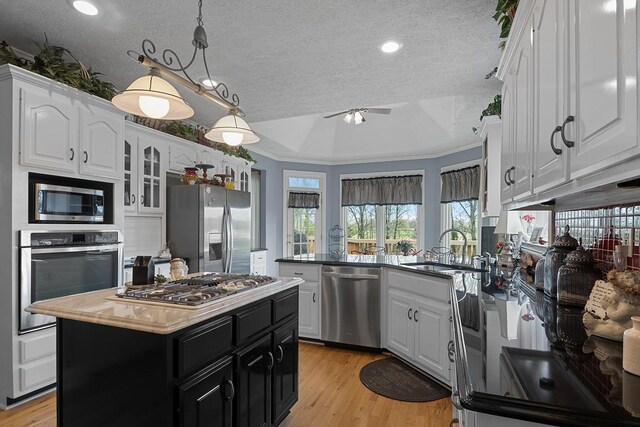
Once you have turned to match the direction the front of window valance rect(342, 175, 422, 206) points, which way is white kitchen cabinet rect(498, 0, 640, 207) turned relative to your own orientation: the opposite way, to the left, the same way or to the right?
to the right

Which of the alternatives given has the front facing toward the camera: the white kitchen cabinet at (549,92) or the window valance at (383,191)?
the window valance

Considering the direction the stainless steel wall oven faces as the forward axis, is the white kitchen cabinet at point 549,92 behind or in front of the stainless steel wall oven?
in front

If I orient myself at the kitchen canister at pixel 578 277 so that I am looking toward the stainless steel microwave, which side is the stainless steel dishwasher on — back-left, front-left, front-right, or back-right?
front-right

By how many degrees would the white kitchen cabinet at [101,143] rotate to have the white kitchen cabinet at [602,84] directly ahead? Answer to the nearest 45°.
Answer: approximately 45° to its right

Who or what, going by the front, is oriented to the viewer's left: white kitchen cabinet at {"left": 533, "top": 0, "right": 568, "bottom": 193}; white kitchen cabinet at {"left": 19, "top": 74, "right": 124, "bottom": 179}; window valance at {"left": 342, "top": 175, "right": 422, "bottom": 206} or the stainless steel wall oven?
white kitchen cabinet at {"left": 533, "top": 0, "right": 568, "bottom": 193}

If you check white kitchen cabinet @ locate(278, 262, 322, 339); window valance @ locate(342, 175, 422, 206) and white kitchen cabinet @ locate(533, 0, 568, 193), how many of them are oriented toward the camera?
2

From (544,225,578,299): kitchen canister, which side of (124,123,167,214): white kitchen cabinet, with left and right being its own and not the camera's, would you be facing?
front

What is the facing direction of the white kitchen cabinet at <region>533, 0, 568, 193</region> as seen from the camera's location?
facing to the left of the viewer

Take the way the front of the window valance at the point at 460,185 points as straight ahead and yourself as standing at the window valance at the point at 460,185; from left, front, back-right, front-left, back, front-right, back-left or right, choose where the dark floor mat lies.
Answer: front-left

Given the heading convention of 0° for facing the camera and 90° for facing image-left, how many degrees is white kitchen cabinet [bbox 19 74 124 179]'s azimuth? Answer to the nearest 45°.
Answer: approximately 315°

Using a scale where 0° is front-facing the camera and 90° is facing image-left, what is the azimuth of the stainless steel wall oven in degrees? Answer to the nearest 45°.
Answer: approximately 315°

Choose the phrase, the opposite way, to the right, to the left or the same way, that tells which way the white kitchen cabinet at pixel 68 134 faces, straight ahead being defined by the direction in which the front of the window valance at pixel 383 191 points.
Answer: to the left

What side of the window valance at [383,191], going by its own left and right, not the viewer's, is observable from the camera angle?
front

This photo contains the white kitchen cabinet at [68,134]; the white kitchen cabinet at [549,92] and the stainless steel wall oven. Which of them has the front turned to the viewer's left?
the white kitchen cabinet at [549,92]

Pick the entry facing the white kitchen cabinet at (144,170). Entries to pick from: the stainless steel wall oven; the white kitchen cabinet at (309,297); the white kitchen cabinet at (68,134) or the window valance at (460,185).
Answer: the window valance

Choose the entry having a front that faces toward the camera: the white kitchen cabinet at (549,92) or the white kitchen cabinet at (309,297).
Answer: the white kitchen cabinet at (309,297)

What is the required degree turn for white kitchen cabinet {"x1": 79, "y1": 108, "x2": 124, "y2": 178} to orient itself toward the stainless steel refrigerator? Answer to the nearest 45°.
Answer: approximately 90° to its left

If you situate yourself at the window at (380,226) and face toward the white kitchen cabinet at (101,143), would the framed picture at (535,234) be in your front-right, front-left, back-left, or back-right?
front-left

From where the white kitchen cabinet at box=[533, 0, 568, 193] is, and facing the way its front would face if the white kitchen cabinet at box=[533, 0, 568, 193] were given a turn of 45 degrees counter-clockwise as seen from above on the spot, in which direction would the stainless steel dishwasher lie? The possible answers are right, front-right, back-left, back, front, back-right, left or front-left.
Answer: right

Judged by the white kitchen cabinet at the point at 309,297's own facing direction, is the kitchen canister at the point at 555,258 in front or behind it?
in front

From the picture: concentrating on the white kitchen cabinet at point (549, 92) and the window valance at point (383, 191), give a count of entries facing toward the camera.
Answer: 1
